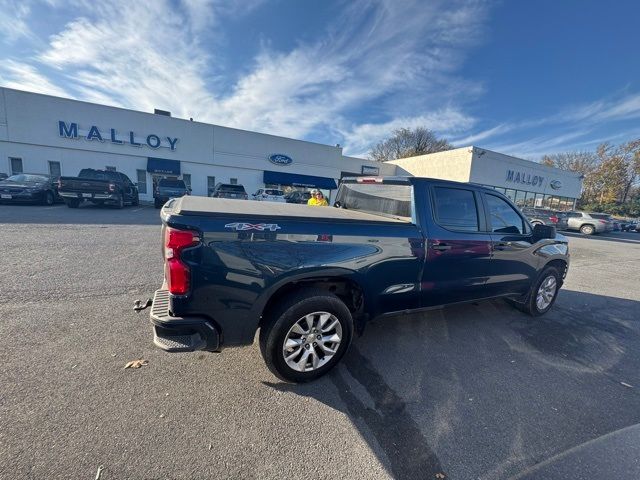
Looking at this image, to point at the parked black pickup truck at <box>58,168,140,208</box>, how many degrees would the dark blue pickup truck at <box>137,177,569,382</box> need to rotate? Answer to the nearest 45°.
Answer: approximately 90° to its left

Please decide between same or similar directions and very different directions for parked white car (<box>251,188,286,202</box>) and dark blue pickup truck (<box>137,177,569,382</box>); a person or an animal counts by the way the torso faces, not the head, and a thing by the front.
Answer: very different directions

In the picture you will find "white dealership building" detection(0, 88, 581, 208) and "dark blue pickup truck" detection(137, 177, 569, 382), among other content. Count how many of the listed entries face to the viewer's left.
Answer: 0

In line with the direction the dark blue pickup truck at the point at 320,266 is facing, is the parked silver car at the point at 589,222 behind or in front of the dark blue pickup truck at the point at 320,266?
in front

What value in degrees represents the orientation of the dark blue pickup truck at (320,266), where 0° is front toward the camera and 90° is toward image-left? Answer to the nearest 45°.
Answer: approximately 225°

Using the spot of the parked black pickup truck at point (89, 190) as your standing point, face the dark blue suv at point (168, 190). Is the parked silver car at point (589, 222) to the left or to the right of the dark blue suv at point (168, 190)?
right

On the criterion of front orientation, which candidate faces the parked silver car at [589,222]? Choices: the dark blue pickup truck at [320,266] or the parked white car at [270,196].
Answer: the dark blue pickup truck

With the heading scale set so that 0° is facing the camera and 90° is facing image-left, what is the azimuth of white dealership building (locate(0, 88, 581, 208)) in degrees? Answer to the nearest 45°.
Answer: approximately 315°

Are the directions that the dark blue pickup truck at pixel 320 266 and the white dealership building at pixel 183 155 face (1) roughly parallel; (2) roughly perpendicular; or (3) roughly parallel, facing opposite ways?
roughly perpendicular
